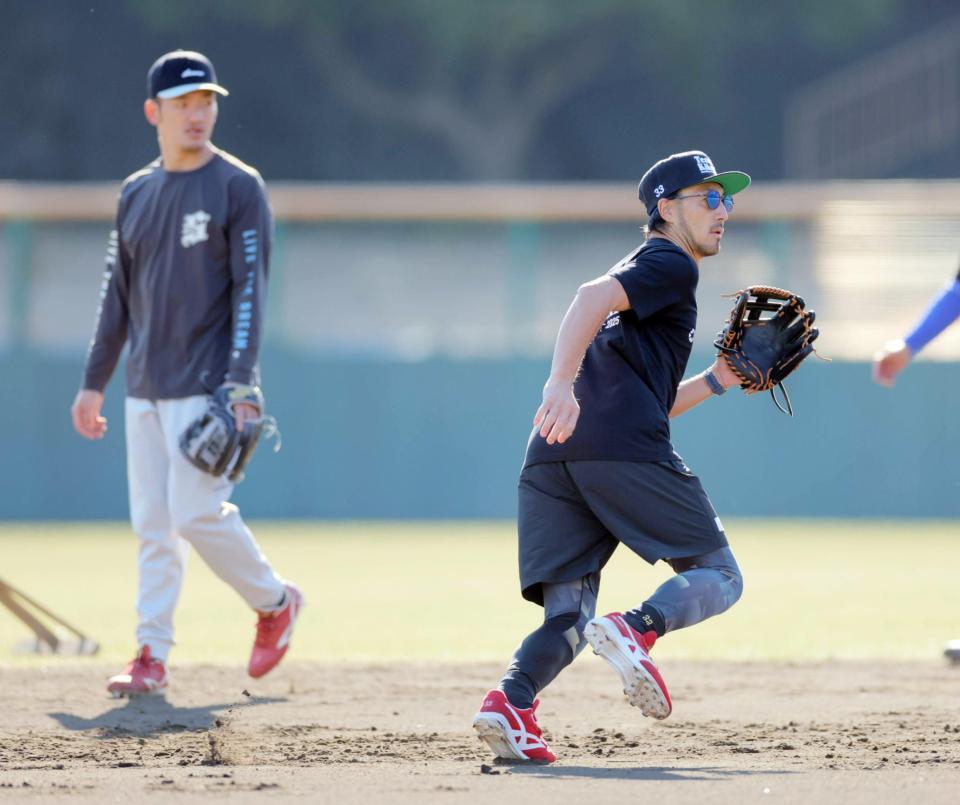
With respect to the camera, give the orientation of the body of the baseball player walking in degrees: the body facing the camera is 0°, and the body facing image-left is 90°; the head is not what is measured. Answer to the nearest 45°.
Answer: approximately 45°

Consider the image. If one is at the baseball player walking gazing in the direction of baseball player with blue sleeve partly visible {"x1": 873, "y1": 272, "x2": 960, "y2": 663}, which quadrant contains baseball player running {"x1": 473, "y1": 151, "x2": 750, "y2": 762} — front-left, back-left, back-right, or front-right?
front-right

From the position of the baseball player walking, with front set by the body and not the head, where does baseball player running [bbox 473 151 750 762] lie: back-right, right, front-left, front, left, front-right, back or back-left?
left

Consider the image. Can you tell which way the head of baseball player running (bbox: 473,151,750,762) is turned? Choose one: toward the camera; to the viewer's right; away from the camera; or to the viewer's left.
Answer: to the viewer's right

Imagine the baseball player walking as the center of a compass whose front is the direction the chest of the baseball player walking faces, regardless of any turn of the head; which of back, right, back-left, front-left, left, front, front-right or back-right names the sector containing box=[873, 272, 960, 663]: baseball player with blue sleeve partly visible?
back-left
